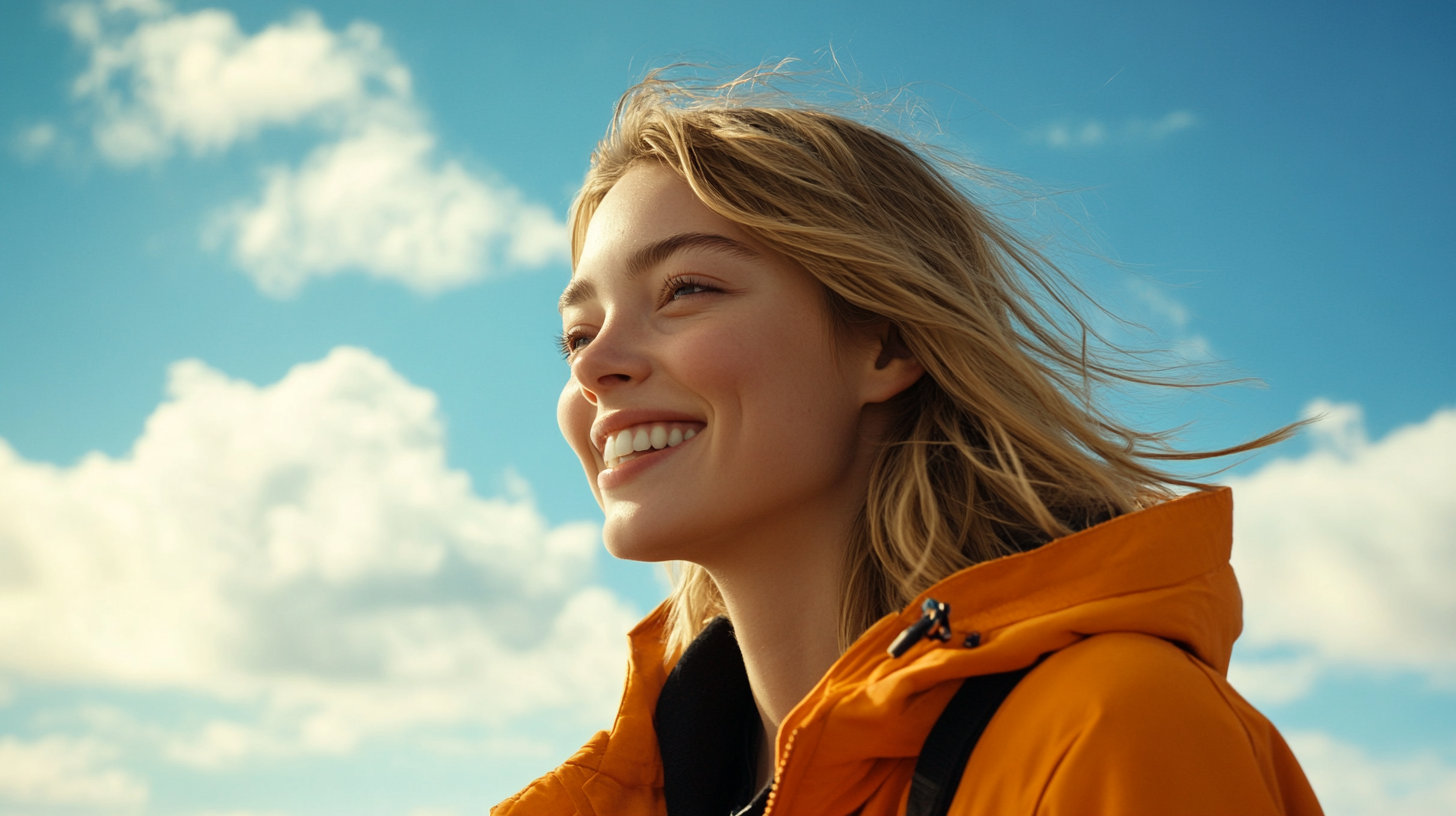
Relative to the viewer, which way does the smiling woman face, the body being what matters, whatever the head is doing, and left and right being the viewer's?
facing the viewer and to the left of the viewer
